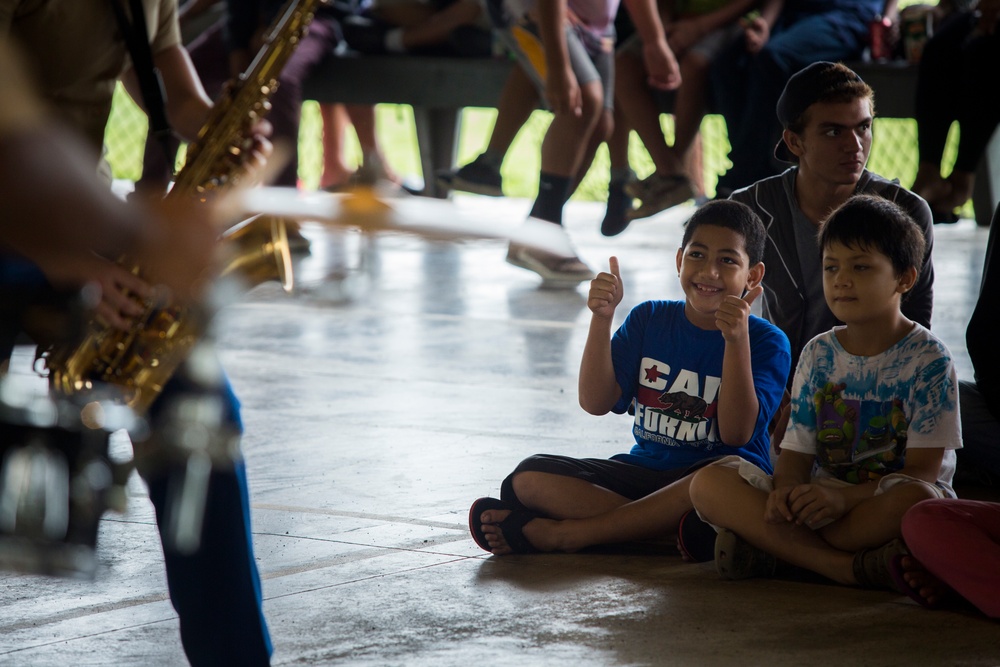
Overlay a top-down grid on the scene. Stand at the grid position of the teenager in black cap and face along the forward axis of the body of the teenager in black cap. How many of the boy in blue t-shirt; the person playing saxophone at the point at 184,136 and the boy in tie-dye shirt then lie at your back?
0

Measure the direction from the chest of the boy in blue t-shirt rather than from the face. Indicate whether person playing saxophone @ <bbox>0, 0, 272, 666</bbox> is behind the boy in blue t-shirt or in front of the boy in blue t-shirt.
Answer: in front

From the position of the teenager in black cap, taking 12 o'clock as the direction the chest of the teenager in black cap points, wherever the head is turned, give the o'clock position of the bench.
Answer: The bench is roughly at 5 o'clock from the teenager in black cap.

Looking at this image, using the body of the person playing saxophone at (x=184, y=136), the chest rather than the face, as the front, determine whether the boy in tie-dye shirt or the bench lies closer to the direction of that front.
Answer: the boy in tie-dye shirt

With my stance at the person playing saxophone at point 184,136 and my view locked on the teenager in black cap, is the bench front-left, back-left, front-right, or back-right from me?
front-left

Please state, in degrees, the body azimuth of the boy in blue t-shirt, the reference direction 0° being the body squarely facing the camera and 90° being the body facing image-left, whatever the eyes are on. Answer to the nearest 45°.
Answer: approximately 45°

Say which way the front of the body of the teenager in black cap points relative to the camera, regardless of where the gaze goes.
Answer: toward the camera

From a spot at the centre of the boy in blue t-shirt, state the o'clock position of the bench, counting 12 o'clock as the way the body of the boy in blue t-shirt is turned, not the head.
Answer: The bench is roughly at 4 o'clock from the boy in blue t-shirt.

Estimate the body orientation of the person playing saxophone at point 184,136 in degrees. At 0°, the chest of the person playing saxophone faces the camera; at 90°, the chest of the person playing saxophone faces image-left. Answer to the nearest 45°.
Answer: approximately 315°

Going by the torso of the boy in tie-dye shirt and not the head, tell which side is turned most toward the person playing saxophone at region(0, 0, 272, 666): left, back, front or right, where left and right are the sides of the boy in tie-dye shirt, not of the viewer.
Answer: front

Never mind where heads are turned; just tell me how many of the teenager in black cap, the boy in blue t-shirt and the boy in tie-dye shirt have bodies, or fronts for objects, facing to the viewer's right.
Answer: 0

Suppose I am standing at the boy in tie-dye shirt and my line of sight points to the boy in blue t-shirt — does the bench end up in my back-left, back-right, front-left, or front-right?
front-right
